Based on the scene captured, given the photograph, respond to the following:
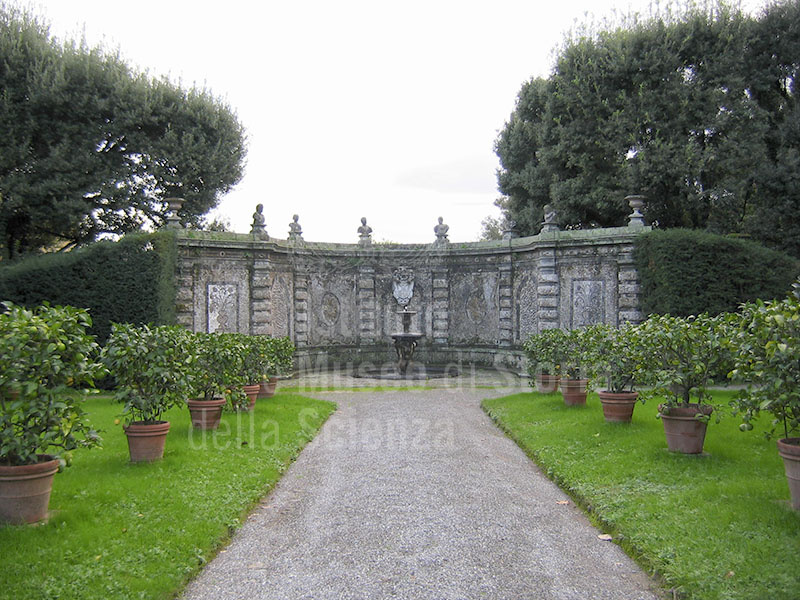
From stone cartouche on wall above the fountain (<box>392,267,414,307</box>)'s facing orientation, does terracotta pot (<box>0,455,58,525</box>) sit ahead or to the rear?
ahead

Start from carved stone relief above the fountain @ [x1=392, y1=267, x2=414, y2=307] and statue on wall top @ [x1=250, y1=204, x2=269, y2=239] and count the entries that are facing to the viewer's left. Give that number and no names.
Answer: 0

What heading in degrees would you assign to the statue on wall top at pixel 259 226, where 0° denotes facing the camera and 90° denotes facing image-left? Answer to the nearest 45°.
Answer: approximately 315°

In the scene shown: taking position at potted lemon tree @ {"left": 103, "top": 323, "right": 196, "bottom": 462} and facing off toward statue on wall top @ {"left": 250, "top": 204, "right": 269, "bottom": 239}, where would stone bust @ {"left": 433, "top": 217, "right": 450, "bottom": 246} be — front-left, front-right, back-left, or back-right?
front-right

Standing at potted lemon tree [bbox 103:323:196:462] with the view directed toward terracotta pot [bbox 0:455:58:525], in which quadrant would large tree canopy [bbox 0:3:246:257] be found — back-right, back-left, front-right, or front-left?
back-right

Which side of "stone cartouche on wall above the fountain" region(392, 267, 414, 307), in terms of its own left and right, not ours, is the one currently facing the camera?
front

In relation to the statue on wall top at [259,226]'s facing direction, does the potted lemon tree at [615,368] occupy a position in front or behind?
in front

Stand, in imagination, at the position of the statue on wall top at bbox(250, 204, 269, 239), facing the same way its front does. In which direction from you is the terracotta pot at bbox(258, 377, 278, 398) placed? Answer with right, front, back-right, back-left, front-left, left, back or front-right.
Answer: front-right

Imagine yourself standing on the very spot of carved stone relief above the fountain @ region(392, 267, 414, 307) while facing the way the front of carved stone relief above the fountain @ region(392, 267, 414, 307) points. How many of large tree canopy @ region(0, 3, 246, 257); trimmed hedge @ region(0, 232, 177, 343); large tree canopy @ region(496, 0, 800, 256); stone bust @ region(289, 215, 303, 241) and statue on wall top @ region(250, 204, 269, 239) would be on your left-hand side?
1

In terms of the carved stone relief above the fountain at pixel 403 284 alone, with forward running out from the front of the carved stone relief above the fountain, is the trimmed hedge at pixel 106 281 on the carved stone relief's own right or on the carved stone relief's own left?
on the carved stone relief's own right
